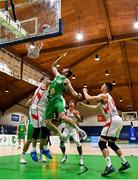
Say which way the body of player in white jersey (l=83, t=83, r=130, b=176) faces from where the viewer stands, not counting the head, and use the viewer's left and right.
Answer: facing to the left of the viewer

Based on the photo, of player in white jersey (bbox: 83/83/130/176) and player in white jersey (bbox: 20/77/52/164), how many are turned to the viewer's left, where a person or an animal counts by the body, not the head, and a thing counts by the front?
1

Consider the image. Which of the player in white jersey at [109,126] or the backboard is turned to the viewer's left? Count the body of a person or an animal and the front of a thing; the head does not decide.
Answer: the player in white jersey

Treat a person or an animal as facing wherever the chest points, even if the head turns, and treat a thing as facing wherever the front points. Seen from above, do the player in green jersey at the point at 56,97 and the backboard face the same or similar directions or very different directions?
very different directions

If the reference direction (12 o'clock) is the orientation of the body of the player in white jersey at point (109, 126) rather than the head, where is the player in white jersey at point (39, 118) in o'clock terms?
the player in white jersey at point (39, 118) is roughly at 1 o'clock from the player in white jersey at point (109, 126).

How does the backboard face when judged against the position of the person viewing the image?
facing away from the viewer and to the right of the viewer

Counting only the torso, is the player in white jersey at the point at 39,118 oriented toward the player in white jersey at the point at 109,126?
yes
